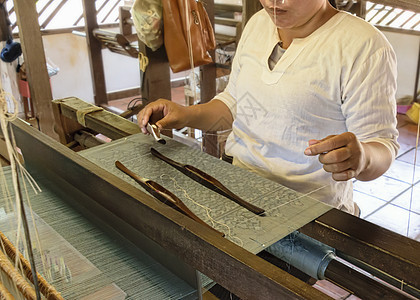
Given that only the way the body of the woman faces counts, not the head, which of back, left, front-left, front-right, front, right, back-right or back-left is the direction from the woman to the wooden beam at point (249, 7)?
back-right

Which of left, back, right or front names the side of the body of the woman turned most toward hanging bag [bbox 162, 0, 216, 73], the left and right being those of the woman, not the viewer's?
right

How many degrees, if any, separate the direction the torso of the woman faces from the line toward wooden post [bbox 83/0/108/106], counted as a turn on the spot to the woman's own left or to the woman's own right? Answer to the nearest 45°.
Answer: approximately 90° to the woman's own right

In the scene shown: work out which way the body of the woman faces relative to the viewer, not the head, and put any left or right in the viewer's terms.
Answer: facing the viewer and to the left of the viewer

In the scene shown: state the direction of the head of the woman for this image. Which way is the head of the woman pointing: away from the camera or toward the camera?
toward the camera

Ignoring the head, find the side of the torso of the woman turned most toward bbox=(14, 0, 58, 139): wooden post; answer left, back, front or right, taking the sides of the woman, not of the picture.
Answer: right

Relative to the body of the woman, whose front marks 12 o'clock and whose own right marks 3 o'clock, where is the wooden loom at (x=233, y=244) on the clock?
The wooden loom is roughly at 11 o'clock from the woman.
